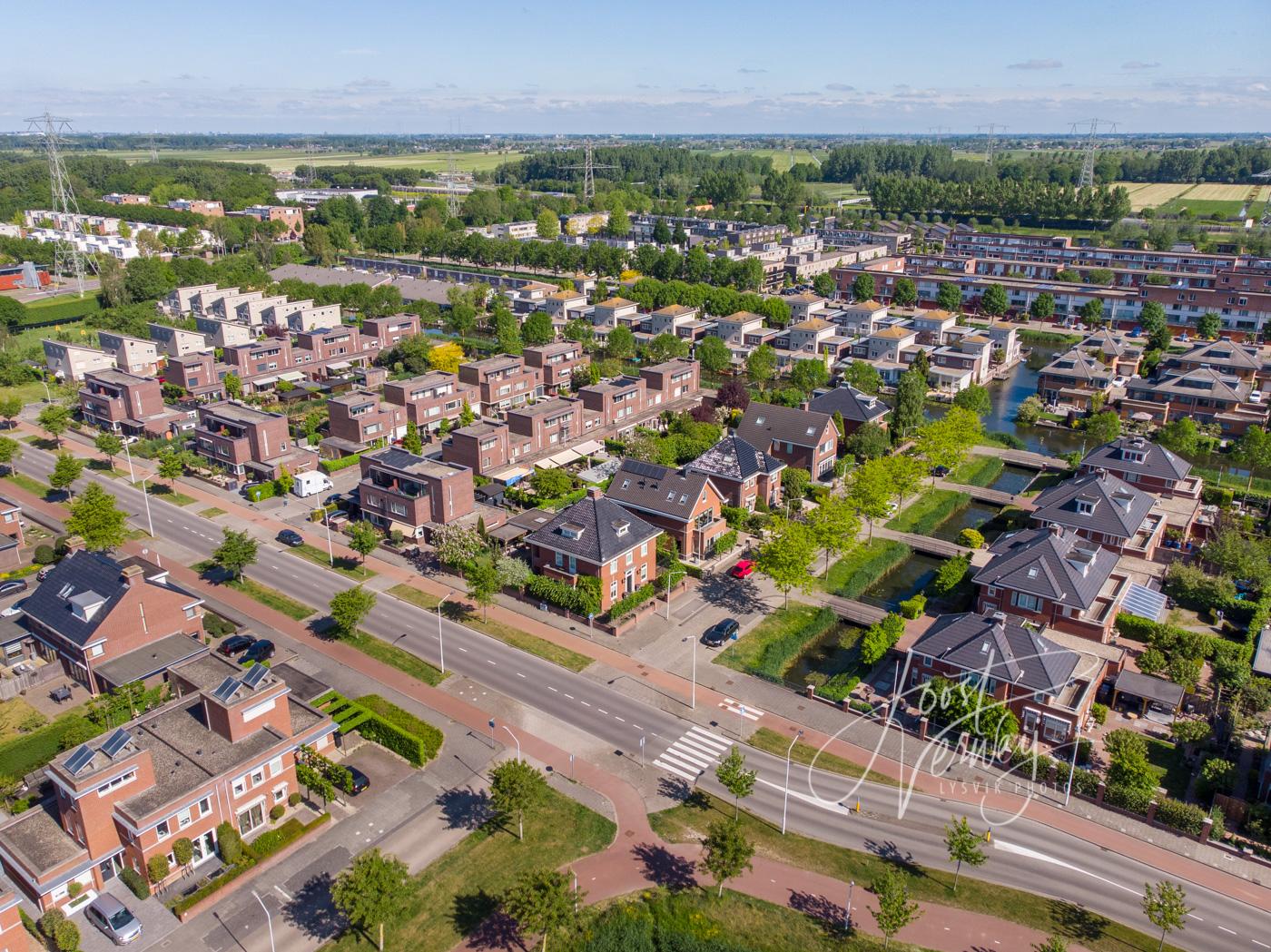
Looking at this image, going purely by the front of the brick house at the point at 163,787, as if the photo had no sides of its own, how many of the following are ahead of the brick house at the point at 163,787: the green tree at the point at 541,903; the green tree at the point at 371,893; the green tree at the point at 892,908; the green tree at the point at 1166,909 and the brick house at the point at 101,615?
4

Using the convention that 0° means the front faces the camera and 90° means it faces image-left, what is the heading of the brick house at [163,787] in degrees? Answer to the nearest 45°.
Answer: approximately 315°

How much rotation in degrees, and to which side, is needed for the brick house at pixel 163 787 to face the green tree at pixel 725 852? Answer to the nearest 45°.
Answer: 0° — it already faces it

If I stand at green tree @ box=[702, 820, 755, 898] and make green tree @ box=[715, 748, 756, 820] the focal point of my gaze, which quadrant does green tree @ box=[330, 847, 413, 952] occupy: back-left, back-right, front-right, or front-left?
back-left

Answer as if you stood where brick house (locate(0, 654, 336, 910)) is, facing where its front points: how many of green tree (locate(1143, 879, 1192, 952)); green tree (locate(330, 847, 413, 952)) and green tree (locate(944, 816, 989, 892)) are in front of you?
3
